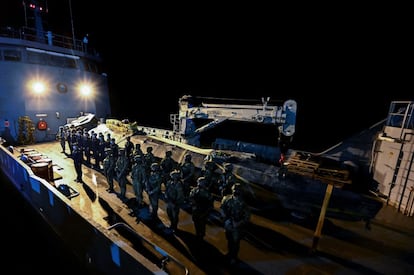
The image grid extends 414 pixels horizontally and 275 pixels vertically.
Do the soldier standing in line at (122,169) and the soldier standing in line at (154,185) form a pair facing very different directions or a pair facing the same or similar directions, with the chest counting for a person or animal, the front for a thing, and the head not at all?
same or similar directions

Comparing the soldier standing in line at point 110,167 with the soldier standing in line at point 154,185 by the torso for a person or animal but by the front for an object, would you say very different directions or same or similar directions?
same or similar directions

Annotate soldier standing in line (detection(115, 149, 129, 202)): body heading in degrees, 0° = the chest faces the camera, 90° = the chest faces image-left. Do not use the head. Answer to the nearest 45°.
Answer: approximately 45°

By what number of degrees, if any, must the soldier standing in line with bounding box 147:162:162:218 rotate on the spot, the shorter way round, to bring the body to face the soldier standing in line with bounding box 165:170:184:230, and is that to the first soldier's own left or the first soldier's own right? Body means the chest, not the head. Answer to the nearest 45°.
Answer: approximately 90° to the first soldier's own left

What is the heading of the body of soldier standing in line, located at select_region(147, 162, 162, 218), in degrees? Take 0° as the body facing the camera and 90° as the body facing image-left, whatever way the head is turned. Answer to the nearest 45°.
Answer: approximately 45°

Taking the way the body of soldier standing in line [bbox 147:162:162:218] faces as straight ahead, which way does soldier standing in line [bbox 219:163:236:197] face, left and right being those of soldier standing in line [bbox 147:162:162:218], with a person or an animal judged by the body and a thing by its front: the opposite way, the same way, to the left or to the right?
the same way

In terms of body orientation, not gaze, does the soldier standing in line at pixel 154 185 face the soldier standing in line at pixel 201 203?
no

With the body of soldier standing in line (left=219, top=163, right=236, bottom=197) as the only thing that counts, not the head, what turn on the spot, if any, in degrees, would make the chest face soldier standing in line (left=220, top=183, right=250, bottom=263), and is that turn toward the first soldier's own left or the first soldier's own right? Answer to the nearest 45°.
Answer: approximately 45° to the first soldier's own left

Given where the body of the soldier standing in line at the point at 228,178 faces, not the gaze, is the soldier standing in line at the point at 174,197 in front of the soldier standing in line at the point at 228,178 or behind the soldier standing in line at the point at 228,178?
in front

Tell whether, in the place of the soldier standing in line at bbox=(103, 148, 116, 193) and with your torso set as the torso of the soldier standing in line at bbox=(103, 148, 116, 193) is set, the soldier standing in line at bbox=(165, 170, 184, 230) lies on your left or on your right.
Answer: on your left

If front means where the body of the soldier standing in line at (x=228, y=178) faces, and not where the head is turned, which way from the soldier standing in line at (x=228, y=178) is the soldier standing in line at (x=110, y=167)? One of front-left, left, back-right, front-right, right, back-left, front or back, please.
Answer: front-right

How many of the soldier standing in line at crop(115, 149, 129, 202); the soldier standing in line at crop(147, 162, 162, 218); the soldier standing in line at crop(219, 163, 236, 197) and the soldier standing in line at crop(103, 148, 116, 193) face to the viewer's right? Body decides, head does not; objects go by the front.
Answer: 0

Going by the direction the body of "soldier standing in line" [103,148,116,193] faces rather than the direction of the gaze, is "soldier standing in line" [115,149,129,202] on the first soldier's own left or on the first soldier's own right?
on the first soldier's own left
